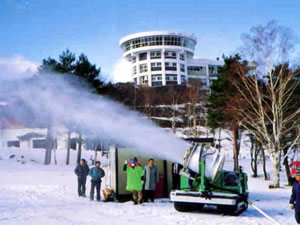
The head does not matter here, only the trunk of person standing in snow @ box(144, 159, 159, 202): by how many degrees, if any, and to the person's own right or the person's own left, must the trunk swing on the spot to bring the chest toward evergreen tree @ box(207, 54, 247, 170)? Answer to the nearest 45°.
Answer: approximately 180°

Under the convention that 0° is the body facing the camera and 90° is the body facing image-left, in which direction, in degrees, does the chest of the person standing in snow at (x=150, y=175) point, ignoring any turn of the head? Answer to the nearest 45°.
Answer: approximately 0°

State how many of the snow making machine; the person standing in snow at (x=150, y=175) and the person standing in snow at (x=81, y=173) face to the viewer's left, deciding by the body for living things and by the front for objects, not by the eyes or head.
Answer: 1

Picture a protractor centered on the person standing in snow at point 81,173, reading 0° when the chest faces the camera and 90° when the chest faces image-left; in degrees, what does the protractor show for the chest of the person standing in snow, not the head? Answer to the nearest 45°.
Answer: approximately 0°

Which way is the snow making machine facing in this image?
to the viewer's left

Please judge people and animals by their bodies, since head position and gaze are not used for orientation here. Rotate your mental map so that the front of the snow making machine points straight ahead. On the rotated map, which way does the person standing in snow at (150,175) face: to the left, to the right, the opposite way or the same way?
to the left

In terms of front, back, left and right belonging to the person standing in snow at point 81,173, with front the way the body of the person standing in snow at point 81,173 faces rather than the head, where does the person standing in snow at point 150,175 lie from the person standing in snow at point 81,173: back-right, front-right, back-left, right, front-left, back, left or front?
front-left

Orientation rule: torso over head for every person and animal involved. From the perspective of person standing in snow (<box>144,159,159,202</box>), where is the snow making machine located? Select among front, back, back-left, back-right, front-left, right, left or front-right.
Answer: front-left

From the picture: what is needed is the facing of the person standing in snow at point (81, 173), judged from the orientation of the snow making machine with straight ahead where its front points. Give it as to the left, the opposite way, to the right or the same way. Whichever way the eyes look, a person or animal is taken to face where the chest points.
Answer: to the left
